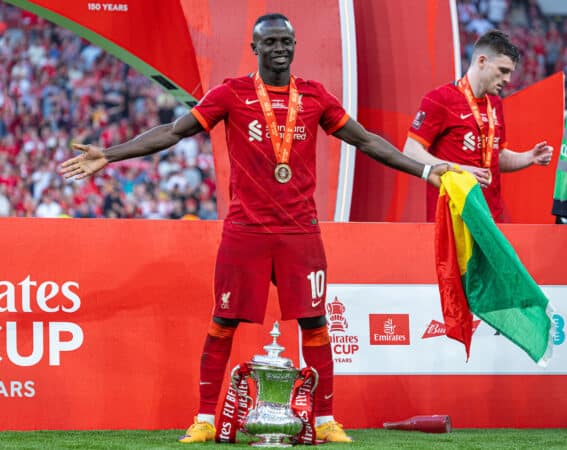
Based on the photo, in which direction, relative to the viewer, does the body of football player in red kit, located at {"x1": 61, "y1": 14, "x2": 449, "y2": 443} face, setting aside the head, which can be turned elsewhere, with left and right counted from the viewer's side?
facing the viewer

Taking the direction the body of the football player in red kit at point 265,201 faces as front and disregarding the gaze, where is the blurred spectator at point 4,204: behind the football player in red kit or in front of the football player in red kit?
behind

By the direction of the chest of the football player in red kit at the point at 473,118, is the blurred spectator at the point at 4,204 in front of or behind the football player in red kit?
behind

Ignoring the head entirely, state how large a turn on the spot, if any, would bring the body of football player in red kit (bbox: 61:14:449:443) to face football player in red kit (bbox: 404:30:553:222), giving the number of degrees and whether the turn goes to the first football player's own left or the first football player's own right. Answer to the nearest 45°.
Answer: approximately 135° to the first football player's own left

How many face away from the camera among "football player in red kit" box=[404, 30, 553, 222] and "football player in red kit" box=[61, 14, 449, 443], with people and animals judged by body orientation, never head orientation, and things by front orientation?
0

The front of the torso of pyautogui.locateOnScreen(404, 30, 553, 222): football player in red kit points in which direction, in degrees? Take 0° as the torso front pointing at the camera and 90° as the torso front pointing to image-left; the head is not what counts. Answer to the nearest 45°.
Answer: approximately 315°

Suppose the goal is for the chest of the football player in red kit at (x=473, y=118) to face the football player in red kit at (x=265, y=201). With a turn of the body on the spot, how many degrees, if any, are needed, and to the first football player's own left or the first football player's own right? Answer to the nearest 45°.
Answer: approximately 90° to the first football player's own right
